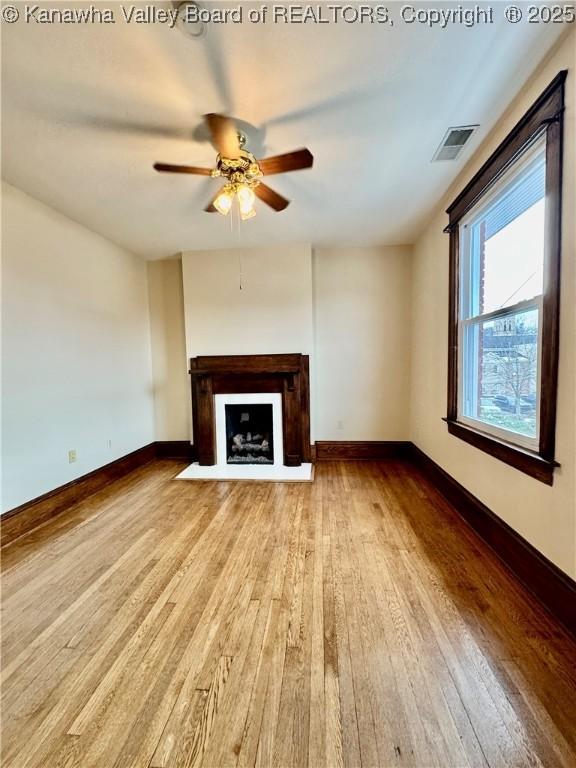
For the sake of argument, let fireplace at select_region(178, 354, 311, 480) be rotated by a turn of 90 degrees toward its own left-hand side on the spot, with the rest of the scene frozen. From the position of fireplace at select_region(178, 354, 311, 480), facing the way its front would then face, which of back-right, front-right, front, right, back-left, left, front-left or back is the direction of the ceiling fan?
right

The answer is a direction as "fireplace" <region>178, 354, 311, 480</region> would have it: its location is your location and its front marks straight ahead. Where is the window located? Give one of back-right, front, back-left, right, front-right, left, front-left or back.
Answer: front-left

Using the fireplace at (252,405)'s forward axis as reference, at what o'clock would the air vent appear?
The air vent is roughly at 11 o'clock from the fireplace.

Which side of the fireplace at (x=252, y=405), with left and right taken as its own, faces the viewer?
front
